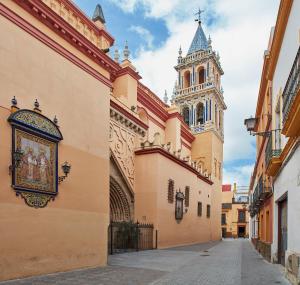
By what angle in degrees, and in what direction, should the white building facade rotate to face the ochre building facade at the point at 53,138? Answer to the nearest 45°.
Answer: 0° — it already faces it

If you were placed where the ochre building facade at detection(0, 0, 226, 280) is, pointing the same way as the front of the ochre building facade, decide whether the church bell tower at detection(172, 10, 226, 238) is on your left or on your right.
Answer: on your left

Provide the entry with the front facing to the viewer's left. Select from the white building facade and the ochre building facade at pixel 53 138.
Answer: the white building facade

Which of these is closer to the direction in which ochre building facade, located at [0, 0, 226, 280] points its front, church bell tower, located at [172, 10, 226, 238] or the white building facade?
the white building facade

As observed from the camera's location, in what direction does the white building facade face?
facing to the left of the viewer

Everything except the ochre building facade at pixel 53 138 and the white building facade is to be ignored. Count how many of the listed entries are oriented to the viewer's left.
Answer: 1

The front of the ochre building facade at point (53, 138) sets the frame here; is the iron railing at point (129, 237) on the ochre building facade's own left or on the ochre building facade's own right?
on the ochre building facade's own left

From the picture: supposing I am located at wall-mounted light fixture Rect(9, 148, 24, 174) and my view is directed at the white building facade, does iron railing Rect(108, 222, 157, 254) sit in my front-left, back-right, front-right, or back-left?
front-left

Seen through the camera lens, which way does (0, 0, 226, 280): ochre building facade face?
facing the viewer and to the right of the viewer
